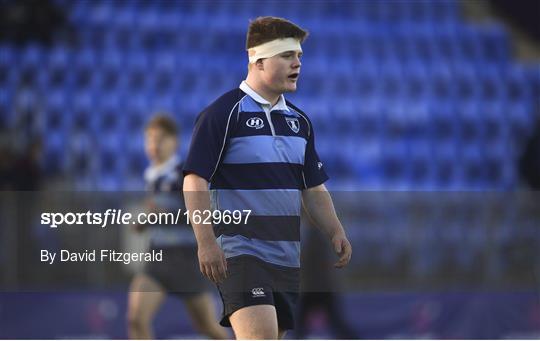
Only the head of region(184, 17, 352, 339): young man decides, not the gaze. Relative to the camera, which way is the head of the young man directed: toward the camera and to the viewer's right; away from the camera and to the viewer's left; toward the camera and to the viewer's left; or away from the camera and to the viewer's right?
toward the camera and to the viewer's right

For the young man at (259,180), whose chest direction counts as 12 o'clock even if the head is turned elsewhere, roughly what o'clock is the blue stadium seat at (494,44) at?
The blue stadium seat is roughly at 8 o'clock from the young man.

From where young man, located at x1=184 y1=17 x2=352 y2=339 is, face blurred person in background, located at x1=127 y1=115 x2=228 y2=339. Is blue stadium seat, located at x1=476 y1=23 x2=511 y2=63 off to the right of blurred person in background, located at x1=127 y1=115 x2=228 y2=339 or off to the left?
right

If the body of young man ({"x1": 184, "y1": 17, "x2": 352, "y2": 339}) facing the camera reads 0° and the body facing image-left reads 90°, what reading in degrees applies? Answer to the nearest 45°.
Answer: approximately 315°

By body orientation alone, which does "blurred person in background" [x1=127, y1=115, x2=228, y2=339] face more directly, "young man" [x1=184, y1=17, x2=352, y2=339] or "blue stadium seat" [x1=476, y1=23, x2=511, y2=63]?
the young man

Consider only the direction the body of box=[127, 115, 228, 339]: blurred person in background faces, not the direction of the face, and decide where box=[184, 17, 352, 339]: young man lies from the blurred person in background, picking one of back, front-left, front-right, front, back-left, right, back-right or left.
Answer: front-left

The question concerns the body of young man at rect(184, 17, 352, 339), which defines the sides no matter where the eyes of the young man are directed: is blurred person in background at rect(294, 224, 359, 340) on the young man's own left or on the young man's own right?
on the young man's own left

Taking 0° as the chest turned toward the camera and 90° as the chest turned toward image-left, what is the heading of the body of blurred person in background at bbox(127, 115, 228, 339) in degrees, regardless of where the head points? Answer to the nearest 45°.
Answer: approximately 45°

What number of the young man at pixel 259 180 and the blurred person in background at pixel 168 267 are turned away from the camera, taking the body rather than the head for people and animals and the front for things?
0

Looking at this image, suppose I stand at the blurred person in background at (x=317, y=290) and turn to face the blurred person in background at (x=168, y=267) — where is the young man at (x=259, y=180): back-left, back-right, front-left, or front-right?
front-left
